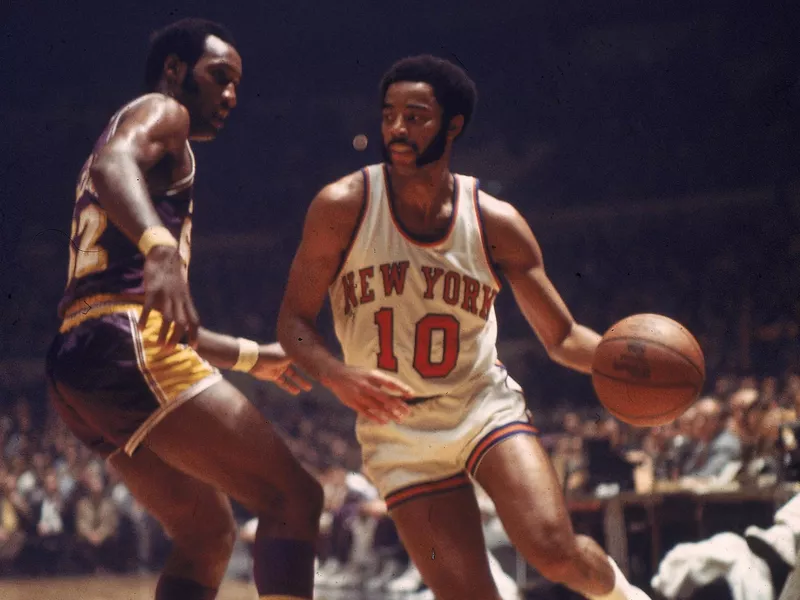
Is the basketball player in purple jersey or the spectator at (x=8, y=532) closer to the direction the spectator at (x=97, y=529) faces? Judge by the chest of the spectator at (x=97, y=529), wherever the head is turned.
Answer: the basketball player in purple jersey

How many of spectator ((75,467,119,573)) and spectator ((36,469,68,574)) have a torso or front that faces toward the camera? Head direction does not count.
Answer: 2

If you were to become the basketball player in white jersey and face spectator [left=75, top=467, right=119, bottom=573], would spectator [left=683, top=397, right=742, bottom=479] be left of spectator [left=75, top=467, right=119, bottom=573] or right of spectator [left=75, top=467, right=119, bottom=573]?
right

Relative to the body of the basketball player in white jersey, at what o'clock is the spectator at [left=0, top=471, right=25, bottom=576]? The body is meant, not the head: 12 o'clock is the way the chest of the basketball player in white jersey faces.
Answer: The spectator is roughly at 5 o'clock from the basketball player in white jersey.

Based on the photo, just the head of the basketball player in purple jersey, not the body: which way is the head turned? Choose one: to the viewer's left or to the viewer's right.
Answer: to the viewer's right

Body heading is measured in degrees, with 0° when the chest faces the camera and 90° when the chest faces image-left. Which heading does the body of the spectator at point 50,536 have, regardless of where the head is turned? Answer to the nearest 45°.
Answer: approximately 0°
